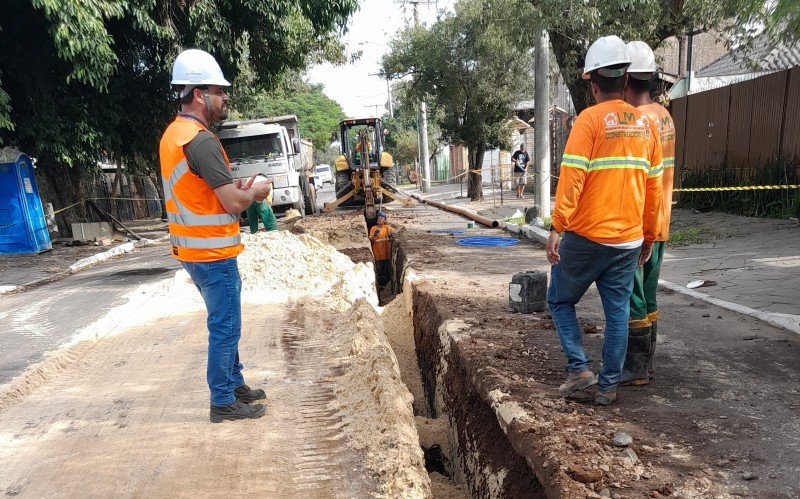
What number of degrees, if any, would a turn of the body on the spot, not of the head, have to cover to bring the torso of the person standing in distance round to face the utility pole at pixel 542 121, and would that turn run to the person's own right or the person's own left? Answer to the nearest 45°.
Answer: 0° — they already face it

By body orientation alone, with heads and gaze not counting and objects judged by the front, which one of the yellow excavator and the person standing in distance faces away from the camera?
the yellow excavator

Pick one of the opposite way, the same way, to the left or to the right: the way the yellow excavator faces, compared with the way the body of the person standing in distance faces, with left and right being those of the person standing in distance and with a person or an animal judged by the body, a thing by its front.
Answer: the opposite way

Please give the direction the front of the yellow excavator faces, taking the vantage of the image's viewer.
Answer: facing away from the viewer

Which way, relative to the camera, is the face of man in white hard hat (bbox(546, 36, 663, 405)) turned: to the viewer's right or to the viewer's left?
to the viewer's left

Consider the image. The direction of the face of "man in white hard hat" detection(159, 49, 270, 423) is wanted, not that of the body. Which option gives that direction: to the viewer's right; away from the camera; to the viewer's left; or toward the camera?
to the viewer's right

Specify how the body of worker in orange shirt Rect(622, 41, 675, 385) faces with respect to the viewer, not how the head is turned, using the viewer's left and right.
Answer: facing away from the viewer and to the left of the viewer

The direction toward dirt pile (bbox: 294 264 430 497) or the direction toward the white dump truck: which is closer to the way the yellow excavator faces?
the white dump truck

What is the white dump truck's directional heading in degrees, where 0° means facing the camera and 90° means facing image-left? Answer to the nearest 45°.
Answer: approximately 0°

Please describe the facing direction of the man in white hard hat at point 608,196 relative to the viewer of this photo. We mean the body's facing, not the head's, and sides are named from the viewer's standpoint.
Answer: facing away from the viewer and to the left of the viewer

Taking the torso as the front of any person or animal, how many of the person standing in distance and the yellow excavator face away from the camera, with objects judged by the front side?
1
